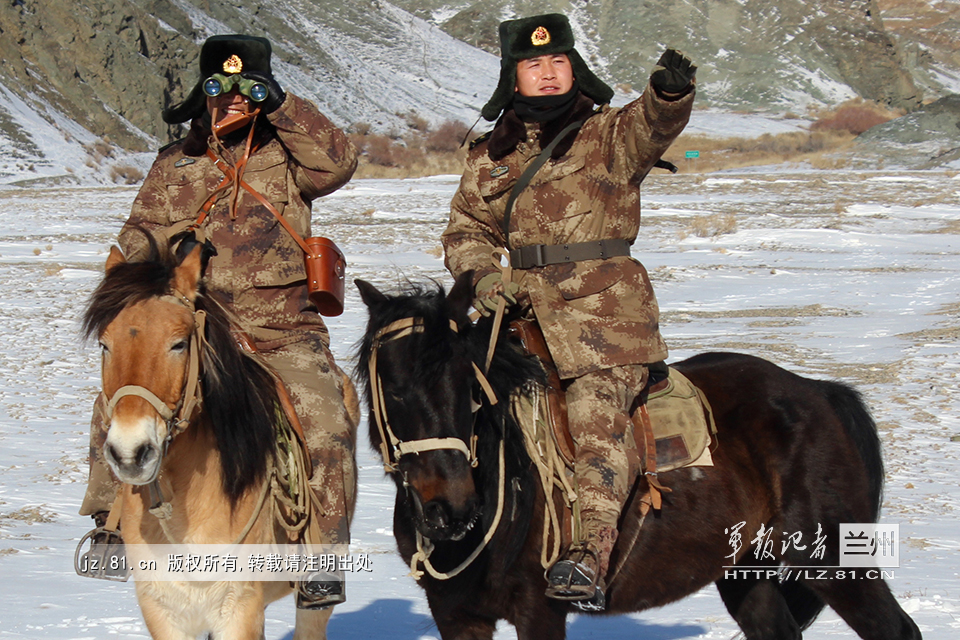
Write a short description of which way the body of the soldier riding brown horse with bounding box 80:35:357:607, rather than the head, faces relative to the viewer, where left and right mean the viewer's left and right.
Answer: facing the viewer

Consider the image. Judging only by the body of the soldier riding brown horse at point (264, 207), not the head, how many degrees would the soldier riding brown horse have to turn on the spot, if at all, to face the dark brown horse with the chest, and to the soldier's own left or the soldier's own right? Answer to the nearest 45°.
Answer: approximately 45° to the soldier's own left

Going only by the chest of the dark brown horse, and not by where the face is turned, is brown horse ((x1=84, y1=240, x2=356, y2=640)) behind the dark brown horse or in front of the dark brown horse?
in front

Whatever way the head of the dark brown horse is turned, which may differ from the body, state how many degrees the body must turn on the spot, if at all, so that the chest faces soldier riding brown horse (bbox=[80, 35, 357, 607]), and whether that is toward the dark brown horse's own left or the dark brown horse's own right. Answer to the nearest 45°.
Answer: approximately 45° to the dark brown horse's own right

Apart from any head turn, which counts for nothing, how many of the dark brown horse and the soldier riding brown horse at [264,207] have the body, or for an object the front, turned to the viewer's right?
0

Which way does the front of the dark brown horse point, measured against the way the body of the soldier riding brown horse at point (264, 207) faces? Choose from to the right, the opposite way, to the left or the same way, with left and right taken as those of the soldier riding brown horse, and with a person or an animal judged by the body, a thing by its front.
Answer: to the right

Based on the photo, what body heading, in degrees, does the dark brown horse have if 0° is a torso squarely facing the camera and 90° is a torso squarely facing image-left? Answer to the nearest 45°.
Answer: approximately 45°
